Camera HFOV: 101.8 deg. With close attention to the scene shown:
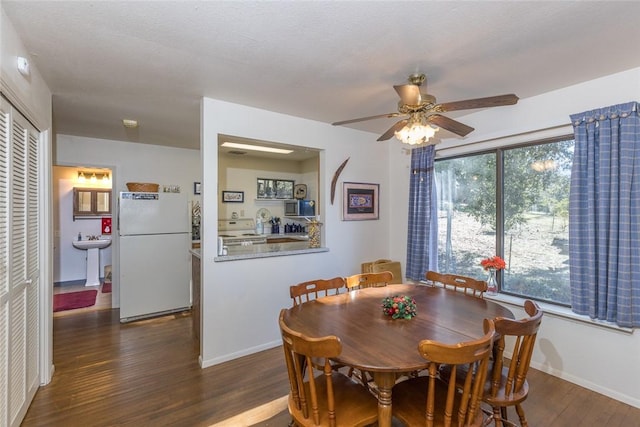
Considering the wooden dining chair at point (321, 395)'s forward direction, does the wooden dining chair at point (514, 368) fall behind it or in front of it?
in front

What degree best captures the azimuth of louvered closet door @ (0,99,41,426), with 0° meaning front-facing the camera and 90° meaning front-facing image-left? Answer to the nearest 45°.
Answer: approximately 270°

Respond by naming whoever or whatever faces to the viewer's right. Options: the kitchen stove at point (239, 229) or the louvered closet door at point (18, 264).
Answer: the louvered closet door

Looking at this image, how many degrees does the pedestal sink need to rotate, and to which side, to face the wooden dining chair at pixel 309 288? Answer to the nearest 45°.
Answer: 0° — it already faces it

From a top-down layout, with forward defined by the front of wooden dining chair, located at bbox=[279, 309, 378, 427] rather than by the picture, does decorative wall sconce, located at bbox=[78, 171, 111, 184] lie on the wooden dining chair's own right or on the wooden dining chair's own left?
on the wooden dining chair's own left

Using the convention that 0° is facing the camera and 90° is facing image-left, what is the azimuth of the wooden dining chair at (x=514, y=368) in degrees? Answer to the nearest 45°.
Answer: approximately 135°

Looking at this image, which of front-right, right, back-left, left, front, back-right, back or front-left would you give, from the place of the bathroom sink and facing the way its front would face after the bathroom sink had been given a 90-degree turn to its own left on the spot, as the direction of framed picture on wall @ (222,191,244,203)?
front-right

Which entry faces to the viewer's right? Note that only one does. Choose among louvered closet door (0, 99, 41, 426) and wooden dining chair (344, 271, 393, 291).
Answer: the louvered closet door

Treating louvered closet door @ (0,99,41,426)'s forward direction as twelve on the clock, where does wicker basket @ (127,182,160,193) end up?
The wicker basket is roughly at 10 o'clock from the louvered closet door.

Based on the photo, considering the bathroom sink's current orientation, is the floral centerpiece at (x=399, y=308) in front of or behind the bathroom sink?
in front
